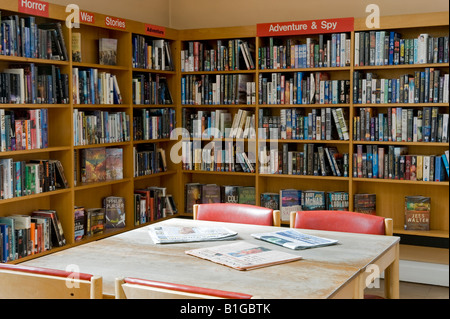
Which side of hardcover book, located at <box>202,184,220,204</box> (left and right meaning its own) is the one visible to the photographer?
front

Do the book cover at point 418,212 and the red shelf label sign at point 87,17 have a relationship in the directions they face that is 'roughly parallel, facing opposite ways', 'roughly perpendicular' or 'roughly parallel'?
roughly perpendicular

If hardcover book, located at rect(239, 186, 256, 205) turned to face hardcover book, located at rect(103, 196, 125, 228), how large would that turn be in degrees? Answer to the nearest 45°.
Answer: approximately 45° to its right

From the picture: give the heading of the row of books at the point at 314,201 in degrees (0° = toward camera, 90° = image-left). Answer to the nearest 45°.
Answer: approximately 0°

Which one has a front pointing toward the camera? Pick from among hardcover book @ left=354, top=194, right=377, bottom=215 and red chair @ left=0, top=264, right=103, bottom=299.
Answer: the hardcover book

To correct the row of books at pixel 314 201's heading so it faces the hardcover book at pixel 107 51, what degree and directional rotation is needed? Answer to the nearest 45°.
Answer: approximately 90° to its right

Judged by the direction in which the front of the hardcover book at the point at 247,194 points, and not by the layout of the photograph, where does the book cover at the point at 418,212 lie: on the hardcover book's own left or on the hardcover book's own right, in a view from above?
on the hardcover book's own left

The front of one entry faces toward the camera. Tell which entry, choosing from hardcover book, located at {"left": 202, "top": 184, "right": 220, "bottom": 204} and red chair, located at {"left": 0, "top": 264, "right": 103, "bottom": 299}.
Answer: the hardcover book

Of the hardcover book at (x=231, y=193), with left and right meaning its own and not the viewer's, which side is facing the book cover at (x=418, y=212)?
left

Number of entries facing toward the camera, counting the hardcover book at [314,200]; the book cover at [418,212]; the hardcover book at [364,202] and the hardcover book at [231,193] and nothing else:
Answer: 4

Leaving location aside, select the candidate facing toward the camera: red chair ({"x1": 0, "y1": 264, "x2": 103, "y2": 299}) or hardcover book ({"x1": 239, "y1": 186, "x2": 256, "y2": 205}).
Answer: the hardcover book

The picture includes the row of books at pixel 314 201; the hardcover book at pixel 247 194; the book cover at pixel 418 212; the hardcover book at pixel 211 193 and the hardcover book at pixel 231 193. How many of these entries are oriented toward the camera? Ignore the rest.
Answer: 5

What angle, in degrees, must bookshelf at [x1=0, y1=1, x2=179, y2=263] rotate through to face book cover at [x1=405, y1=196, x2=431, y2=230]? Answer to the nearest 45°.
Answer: approximately 45° to its left

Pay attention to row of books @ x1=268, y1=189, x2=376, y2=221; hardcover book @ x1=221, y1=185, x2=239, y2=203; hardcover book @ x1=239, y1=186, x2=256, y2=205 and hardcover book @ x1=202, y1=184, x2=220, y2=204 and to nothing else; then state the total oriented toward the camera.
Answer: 4

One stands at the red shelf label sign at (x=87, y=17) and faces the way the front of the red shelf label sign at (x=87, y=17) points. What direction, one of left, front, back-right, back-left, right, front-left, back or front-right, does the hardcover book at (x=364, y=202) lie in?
front-left

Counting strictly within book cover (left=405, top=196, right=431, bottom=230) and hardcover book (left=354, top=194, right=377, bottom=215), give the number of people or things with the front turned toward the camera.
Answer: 2

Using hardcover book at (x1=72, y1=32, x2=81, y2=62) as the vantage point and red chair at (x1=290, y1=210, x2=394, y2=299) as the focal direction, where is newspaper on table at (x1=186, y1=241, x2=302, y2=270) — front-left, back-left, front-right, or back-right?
front-right

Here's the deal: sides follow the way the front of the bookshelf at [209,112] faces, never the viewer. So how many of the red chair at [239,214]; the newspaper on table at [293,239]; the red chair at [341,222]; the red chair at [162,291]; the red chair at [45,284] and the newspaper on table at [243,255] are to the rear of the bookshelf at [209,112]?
0

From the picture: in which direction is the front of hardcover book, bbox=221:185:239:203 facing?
toward the camera

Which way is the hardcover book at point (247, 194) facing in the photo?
toward the camera
